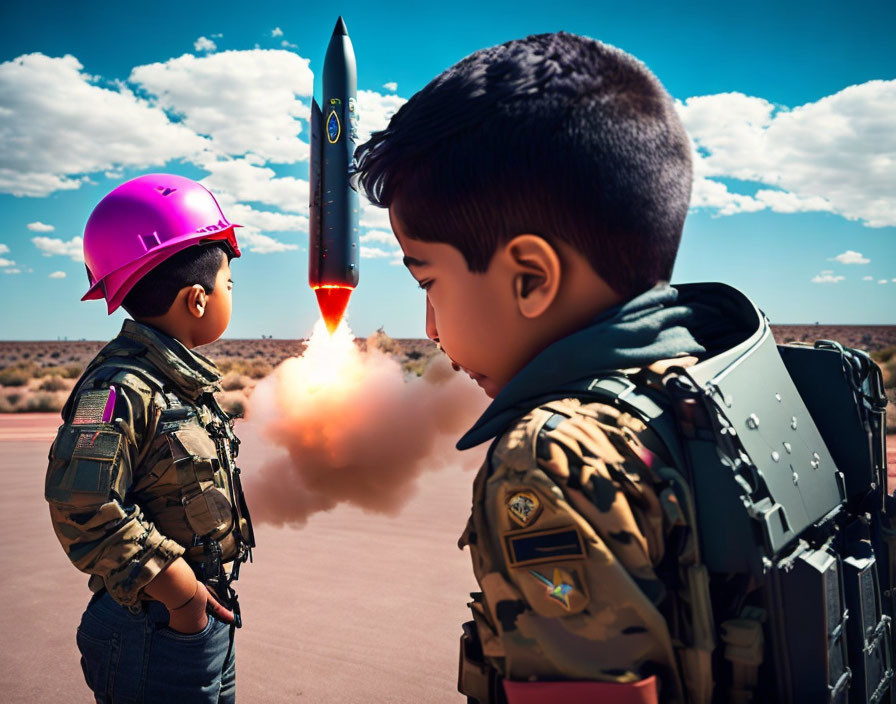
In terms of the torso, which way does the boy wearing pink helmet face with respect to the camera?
to the viewer's right

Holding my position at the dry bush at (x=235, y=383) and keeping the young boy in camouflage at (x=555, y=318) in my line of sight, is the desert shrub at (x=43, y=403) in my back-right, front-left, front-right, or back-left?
front-right

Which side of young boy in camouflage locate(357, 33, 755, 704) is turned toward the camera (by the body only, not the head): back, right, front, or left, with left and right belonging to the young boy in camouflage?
left

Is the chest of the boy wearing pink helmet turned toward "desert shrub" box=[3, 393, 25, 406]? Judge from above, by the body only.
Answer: no

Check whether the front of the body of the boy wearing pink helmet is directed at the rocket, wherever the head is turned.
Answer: no

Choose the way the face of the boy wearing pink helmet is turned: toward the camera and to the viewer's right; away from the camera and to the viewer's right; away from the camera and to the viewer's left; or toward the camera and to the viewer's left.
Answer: away from the camera and to the viewer's right

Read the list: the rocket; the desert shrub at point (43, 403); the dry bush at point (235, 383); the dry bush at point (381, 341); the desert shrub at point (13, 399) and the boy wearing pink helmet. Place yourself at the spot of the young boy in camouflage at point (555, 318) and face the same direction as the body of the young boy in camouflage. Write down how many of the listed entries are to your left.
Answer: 0

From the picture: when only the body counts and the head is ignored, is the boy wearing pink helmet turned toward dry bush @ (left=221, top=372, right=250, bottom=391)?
no

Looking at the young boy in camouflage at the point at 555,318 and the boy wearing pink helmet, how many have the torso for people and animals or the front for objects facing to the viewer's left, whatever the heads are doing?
1

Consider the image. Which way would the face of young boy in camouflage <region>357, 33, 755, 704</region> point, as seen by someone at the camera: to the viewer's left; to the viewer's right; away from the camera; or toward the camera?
to the viewer's left

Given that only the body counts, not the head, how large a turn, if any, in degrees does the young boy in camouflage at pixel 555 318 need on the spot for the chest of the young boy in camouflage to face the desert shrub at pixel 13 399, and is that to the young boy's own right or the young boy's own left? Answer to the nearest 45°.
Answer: approximately 45° to the young boy's own right
